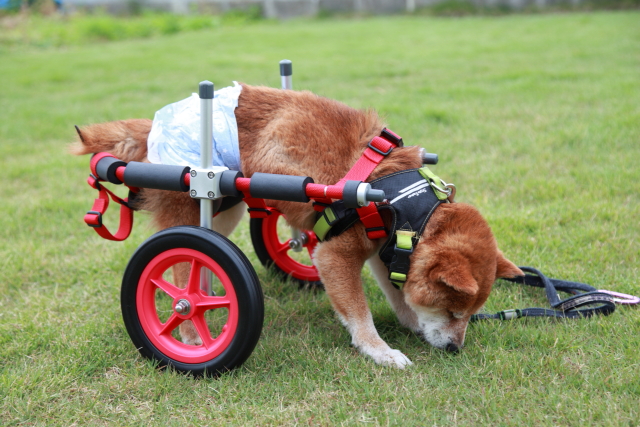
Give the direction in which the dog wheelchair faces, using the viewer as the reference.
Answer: facing the viewer and to the right of the viewer

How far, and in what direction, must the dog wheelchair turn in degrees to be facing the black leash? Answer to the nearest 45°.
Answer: approximately 45° to its left
